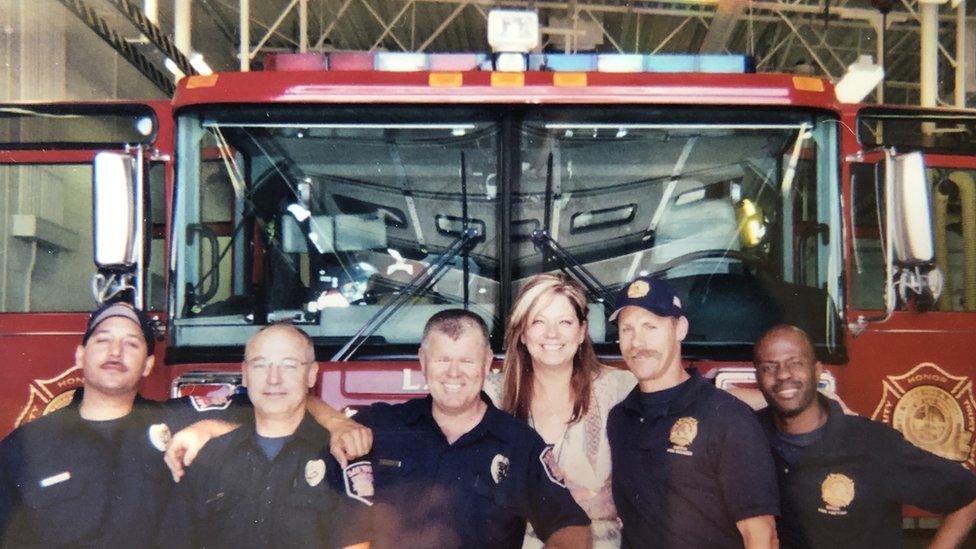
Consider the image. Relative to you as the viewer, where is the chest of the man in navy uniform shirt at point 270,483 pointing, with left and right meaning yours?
facing the viewer

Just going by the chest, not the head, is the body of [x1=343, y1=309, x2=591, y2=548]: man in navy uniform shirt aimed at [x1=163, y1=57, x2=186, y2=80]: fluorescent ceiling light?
no

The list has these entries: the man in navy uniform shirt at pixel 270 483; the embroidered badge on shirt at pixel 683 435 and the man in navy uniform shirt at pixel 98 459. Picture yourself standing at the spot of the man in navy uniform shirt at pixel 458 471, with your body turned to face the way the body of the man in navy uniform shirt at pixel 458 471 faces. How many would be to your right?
2

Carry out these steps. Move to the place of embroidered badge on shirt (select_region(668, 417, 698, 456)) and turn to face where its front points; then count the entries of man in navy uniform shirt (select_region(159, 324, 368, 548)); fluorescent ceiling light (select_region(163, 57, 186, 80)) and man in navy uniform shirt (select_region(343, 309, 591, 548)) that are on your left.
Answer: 0

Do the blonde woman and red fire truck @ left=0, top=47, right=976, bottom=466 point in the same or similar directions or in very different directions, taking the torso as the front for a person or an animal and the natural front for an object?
same or similar directions

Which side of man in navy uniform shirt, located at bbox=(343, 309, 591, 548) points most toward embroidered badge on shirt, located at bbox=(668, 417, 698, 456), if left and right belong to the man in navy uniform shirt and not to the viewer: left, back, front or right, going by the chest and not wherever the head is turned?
left

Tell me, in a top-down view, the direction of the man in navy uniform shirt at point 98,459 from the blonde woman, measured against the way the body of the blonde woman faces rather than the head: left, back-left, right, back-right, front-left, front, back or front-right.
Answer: right

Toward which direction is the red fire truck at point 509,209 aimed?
toward the camera

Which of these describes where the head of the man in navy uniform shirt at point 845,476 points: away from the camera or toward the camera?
toward the camera

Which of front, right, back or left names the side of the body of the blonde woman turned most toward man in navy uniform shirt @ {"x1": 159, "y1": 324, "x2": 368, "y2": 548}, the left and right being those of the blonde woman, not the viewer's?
right

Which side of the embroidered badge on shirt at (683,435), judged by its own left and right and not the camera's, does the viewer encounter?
front

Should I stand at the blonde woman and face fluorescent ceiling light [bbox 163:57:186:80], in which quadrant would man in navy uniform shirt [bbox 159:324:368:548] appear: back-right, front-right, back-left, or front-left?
front-left
